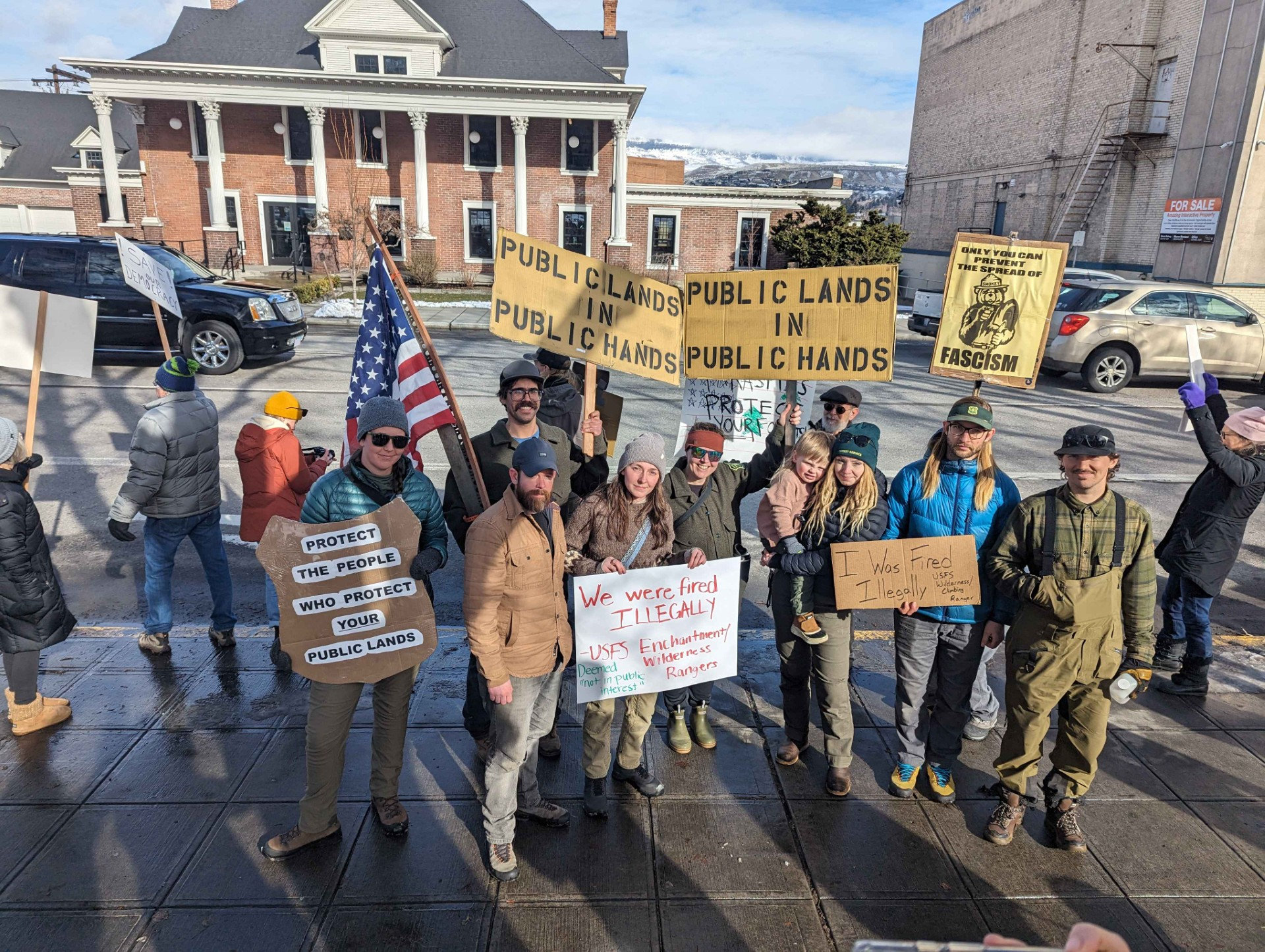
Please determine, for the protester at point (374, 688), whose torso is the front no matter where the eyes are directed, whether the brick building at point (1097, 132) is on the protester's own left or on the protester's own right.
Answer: on the protester's own left

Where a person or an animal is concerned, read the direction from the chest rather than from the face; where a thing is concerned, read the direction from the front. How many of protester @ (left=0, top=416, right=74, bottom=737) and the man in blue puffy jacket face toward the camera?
1

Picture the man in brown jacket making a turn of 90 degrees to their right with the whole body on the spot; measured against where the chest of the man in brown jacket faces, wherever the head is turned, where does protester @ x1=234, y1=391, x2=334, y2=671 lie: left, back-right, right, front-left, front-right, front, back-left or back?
right

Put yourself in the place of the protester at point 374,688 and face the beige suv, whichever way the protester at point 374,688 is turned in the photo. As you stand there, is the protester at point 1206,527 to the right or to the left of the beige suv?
right

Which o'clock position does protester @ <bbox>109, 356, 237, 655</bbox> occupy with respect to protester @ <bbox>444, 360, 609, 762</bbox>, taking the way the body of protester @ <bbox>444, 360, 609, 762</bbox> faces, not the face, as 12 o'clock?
protester @ <bbox>109, 356, 237, 655</bbox> is roughly at 4 o'clock from protester @ <bbox>444, 360, 609, 762</bbox>.

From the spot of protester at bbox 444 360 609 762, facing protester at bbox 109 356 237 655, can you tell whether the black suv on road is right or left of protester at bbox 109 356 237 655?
right

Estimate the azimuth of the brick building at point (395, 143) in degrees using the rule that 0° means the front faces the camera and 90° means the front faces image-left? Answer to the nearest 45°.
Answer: approximately 0°

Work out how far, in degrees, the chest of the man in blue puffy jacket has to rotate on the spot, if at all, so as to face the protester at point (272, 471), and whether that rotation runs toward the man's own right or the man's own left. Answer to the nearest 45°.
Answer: approximately 90° to the man's own right

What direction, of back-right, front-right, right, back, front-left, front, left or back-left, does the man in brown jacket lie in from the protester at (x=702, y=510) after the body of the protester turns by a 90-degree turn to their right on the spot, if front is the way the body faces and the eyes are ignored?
front-left

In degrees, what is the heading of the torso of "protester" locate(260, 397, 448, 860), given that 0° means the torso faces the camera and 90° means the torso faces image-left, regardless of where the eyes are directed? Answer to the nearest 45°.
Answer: approximately 0°

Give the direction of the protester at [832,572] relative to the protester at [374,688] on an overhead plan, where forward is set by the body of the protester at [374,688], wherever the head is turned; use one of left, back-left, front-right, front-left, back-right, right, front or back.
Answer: left

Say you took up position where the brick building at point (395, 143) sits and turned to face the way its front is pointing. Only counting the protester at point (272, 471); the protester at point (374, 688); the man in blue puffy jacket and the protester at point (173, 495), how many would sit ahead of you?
4

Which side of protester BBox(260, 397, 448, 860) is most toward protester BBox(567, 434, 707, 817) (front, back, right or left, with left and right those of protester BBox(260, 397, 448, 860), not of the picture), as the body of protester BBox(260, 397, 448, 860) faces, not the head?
left
